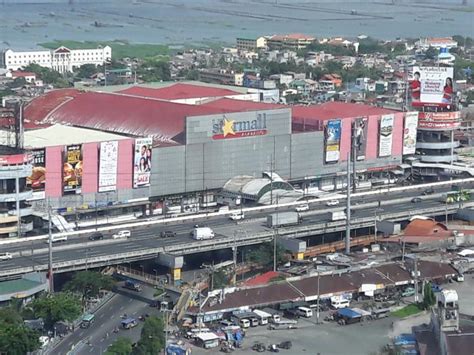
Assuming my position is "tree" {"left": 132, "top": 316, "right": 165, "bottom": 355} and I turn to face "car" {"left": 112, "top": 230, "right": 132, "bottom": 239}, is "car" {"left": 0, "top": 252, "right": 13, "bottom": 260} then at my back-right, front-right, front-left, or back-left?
front-left

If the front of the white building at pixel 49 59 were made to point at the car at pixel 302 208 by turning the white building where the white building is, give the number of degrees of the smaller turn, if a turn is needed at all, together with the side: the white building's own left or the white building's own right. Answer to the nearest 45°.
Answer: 0° — it already faces it

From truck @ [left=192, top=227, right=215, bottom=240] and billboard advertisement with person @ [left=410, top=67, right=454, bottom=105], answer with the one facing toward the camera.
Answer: the billboard advertisement with person

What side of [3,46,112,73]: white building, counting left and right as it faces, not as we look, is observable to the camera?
front

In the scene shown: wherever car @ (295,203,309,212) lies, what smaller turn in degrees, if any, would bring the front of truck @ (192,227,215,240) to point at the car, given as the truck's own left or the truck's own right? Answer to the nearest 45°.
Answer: approximately 45° to the truck's own left

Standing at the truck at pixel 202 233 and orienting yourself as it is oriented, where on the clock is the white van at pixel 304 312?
The white van is roughly at 2 o'clock from the truck.

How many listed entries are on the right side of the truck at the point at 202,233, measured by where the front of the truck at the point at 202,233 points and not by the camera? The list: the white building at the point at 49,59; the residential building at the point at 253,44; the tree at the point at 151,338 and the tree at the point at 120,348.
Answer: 2

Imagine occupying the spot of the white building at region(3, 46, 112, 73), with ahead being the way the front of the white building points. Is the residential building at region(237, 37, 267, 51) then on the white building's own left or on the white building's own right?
on the white building's own left

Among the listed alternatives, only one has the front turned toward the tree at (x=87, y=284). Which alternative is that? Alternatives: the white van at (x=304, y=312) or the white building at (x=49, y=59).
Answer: the white building

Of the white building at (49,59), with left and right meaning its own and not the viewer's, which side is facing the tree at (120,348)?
front

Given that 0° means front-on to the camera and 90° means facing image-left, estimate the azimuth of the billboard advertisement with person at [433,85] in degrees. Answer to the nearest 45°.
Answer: approximately 0°

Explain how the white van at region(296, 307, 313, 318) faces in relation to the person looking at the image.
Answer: facing the viewer and to the right of the viewer

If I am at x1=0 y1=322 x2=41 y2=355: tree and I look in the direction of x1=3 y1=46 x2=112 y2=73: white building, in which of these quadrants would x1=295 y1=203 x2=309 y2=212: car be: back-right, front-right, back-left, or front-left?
front-right

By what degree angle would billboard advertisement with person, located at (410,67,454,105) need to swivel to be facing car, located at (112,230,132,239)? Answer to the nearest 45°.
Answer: approximately 45° to its right

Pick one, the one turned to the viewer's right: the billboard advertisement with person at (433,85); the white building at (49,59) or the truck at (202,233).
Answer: the truck

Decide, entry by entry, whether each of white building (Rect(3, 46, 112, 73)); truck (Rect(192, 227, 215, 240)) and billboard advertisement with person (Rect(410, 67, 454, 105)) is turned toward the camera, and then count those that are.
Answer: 2

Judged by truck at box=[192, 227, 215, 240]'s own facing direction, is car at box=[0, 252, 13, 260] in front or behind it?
behind
